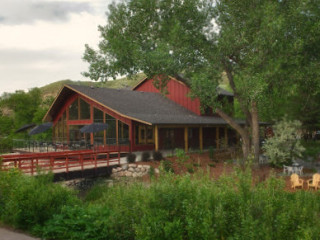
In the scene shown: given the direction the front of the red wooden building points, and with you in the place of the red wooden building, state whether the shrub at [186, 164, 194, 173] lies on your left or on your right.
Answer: on your left

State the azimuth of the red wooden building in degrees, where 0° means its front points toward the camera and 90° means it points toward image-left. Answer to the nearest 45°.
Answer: approximately 45°

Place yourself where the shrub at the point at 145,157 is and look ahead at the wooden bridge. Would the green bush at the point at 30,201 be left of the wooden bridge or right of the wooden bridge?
left

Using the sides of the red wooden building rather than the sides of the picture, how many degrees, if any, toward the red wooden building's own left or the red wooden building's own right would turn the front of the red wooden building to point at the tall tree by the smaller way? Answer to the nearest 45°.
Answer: approximately 90° to the red wooden building's own left

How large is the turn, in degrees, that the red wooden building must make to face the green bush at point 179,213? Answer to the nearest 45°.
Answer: approximately 45° to its left

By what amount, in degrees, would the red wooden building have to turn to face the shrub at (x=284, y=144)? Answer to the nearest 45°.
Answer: approximately 90° to its left
